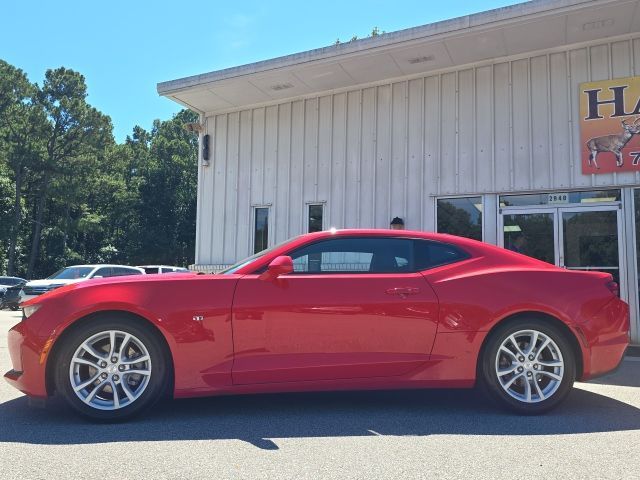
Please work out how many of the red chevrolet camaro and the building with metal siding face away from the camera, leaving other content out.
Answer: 0

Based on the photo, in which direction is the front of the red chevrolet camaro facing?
to the viewer's left

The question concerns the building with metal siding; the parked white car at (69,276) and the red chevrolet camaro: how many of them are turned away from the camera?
0

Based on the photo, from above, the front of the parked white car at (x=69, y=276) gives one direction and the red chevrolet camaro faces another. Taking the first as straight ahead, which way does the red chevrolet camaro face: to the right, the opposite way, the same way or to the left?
to the right

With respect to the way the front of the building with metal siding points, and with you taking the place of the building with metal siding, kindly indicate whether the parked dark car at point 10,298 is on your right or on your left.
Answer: on your right

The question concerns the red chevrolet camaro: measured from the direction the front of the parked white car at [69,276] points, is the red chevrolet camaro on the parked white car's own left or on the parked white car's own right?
on the parked white car's own left

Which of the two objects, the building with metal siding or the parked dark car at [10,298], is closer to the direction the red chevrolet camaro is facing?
the parked dark car

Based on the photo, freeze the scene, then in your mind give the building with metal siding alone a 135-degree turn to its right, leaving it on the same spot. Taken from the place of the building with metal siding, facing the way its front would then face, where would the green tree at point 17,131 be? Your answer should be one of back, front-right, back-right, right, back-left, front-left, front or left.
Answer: front-left

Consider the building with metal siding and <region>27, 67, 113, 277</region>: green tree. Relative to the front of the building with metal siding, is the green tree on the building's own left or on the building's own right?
on the building's own right

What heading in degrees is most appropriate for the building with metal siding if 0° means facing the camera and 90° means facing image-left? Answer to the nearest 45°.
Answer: approximately 45°

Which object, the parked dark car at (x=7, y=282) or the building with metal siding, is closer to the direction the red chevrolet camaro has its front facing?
the parked dark car

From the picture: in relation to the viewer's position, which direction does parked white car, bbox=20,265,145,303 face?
facing the viewer and to the left of the viewer

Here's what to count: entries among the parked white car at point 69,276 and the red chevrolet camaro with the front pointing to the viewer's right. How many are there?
0
